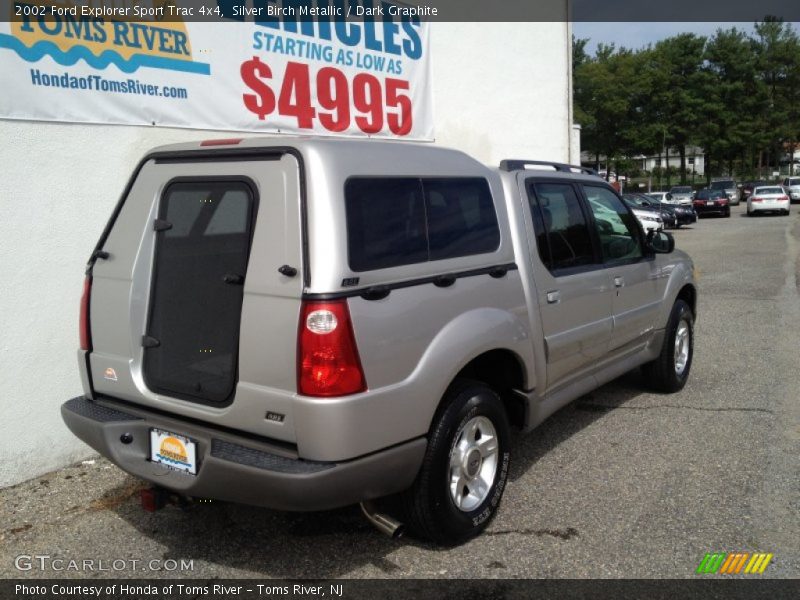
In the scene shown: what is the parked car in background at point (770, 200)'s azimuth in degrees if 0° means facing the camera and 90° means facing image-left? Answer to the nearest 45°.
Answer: approximately 180°

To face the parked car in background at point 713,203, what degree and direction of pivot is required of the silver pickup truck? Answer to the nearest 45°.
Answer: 0° — it already faces it

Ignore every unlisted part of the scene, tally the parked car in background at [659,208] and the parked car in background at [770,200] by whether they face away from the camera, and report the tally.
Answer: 1

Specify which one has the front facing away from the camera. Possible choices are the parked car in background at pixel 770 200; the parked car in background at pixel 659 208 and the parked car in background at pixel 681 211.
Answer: the parked car in background at pixel 770 200

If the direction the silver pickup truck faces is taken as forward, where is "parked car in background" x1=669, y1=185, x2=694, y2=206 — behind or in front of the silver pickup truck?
in front

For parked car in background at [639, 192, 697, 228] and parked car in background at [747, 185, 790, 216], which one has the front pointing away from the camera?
parked car in background at [747, 185, 790, 216]

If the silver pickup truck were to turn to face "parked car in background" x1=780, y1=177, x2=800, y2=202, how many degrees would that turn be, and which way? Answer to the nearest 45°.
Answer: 0° — it already faces it

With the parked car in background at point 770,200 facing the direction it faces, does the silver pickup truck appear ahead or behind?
behind
